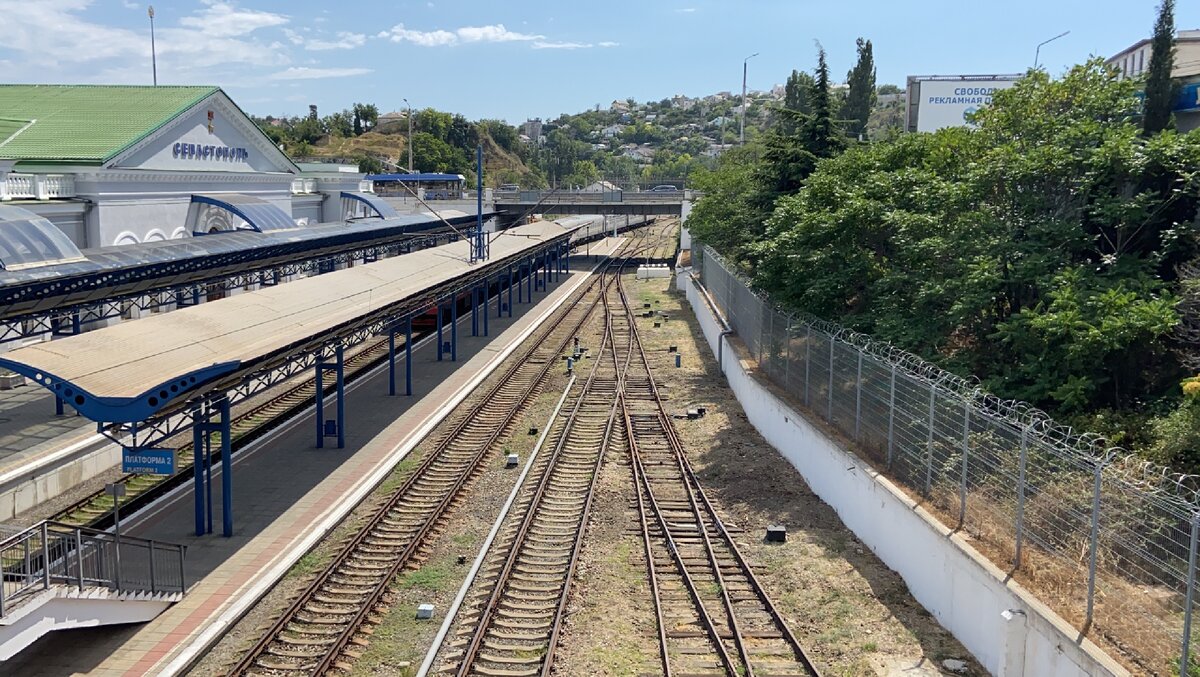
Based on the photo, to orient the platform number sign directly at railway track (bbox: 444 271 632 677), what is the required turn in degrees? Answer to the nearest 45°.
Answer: approximately 90° to its left

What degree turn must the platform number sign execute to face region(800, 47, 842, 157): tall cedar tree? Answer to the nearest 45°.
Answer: approximately 135° to its left

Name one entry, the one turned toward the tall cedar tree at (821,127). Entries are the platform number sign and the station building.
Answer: the station building

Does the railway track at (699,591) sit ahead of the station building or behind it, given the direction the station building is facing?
ahead

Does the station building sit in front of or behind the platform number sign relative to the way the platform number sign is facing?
behind

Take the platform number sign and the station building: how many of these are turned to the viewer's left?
0

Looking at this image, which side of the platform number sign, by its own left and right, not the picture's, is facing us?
front

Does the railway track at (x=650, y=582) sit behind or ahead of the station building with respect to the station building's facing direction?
ahead

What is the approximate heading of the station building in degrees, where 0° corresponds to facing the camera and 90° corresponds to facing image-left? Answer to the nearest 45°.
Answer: approximately 315°

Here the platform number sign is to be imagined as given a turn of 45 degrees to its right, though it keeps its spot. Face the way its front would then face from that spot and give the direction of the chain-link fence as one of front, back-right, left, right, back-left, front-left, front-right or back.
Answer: left

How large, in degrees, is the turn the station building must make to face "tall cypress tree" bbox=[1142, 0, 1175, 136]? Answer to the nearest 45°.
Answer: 0° — it already faces it
